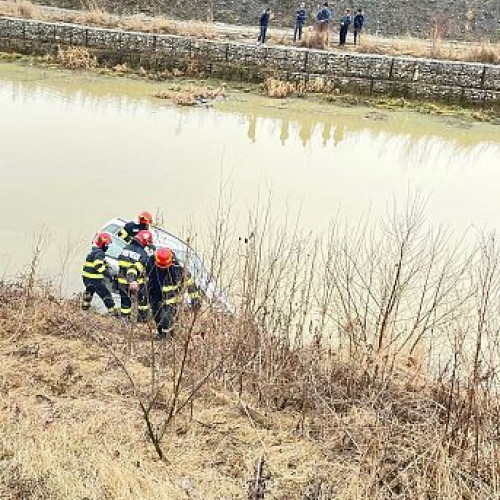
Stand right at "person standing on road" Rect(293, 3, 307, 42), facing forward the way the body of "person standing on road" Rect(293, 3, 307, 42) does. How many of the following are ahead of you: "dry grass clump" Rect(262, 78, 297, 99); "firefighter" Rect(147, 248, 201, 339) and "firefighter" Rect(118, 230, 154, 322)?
3

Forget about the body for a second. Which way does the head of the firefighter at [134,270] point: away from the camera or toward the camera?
away from the camera

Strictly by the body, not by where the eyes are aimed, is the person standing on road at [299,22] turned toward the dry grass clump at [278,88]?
yes

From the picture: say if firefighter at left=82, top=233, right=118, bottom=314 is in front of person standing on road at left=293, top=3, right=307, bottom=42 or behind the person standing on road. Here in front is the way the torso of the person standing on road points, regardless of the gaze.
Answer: in front
